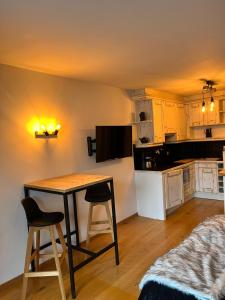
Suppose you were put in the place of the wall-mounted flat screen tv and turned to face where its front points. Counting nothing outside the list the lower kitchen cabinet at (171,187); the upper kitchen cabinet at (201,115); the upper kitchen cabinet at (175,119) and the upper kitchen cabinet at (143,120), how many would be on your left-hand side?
4

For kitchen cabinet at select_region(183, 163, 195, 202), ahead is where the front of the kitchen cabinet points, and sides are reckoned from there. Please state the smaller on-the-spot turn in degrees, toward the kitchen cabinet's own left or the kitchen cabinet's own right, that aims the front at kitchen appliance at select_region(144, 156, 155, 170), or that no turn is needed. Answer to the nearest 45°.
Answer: approximately 90° to the kitchen cabinet's own right

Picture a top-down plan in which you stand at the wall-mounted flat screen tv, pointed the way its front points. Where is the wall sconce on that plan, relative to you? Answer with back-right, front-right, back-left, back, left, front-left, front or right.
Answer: right

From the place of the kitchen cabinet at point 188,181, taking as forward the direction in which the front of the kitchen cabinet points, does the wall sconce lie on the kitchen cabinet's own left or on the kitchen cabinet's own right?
on the kitchen cabinet's own right

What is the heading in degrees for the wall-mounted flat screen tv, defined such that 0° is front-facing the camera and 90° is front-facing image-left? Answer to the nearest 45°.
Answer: approximately 315°

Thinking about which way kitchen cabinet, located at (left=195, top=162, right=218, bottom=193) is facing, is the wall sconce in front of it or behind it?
in front

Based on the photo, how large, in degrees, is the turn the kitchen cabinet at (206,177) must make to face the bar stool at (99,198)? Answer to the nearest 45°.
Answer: approximately 45° to its right

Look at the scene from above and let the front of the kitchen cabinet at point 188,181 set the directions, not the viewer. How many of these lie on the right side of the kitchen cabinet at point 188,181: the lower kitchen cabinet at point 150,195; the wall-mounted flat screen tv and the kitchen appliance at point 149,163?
3

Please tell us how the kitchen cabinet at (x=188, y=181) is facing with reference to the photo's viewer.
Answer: facing the viewer and to the right of the viewer

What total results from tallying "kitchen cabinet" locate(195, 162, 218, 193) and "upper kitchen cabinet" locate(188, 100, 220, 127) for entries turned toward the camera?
2
